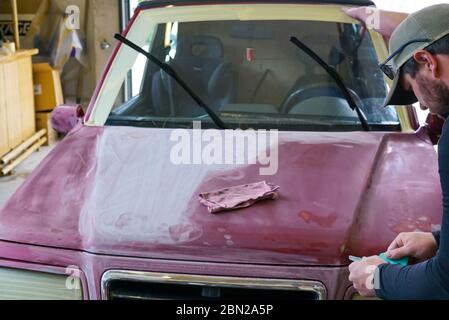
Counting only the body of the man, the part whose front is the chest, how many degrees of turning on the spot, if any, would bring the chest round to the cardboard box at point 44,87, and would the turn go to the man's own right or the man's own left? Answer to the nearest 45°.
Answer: approximately 45° to the man's own right

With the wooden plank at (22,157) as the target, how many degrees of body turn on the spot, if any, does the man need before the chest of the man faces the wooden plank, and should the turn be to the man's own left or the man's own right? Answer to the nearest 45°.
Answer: approximately 45° to the man's own right

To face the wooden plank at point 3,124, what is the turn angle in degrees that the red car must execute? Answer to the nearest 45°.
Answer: approximately 135° to its right

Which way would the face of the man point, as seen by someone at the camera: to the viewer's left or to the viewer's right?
to the viewer's left

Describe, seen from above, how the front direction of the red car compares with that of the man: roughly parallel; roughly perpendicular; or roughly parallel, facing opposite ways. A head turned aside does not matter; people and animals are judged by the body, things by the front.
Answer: roughly perpendicular

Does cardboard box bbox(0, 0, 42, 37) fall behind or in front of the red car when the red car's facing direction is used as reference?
behind

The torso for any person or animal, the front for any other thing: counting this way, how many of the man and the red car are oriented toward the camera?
1

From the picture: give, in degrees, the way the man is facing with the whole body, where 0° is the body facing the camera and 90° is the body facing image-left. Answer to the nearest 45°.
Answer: approximately 90°
